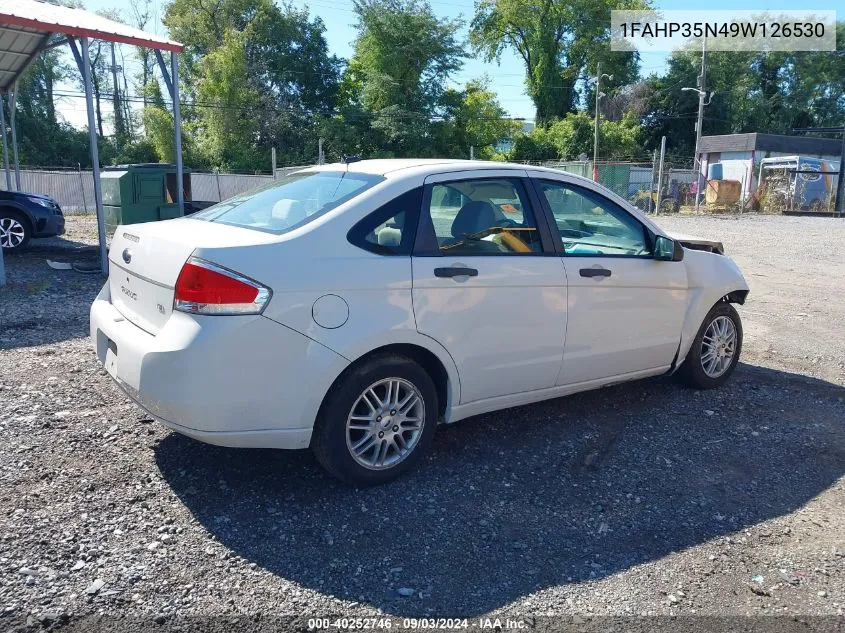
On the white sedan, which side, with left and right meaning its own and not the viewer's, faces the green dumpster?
left

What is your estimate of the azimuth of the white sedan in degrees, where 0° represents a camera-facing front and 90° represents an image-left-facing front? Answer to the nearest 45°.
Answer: approximately 225°

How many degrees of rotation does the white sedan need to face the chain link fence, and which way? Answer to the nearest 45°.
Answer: approximately 90° to its left

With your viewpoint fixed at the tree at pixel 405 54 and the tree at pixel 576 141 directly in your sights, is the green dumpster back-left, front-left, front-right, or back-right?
back-right

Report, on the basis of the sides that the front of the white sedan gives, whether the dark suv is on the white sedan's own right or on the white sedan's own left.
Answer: on the white sedan's own left

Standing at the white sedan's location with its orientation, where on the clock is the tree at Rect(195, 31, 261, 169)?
The tree is roughly at 10 o'clock from the white sedan.

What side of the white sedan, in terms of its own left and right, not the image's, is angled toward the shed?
front

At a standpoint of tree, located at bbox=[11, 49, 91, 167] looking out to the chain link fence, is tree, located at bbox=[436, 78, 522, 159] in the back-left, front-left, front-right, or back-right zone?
front-left

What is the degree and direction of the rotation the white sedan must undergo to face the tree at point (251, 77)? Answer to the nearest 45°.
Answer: approximately 45° to its left

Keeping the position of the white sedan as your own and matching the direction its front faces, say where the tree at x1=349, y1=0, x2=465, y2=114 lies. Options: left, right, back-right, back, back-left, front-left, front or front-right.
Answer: front-left
